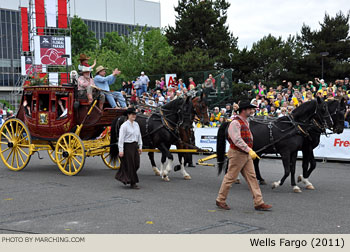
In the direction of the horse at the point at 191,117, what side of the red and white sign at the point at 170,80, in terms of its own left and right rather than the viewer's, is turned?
front

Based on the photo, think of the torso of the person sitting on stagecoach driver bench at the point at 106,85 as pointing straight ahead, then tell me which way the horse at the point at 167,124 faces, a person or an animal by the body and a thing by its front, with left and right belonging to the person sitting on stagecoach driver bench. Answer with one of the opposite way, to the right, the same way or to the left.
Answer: the same way

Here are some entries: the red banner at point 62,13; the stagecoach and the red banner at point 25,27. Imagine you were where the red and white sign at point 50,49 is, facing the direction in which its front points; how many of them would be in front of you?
1

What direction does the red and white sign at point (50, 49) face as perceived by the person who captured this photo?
facing the viewer

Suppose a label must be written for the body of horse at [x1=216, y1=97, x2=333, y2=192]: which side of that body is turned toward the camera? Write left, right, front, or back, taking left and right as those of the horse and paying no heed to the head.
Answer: right

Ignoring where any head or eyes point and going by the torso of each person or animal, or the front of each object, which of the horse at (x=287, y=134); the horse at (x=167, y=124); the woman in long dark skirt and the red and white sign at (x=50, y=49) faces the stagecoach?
the red and white sign

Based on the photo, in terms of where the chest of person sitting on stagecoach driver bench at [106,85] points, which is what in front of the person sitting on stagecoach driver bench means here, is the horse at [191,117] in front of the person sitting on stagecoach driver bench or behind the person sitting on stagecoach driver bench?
in front

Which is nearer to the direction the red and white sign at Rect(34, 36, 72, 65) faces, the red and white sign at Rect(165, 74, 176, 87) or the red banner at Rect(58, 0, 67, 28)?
the red and white sign

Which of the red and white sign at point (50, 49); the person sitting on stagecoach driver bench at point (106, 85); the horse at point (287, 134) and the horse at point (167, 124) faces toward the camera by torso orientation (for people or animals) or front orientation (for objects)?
the red and white sign

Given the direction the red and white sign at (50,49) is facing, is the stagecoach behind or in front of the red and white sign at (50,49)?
in front

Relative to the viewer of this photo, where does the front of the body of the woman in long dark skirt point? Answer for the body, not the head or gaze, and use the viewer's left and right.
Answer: facing the viewer and to the right of the viewer

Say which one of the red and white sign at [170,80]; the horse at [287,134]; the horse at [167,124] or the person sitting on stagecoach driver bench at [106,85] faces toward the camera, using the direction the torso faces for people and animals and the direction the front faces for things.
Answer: the red and white sign

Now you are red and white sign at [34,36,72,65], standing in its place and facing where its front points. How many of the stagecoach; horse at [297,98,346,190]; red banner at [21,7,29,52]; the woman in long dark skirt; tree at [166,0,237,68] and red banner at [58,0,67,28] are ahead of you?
3

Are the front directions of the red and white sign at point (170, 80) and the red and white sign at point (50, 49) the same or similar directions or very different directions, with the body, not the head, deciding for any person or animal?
same or similar directions

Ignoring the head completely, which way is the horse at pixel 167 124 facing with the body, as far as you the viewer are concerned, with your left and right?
facing to the right of the viewer

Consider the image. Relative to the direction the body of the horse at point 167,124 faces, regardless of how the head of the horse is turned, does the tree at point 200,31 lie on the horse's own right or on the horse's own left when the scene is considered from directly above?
on the horse's own left

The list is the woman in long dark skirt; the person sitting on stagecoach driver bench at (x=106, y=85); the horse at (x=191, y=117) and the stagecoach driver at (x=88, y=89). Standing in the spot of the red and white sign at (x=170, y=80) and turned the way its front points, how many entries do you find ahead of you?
4
